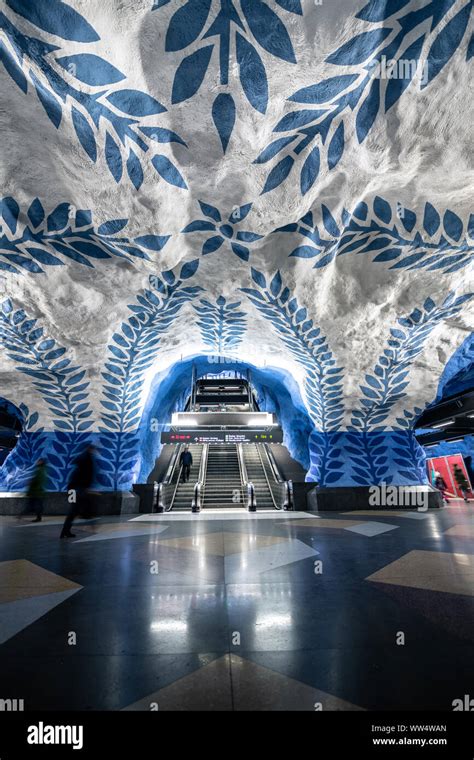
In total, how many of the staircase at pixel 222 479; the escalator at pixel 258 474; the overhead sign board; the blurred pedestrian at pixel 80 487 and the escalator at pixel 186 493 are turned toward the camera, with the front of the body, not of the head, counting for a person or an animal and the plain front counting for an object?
4

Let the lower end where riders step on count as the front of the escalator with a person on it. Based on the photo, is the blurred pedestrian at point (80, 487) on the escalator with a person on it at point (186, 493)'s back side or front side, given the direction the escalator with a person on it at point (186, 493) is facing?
on the front side

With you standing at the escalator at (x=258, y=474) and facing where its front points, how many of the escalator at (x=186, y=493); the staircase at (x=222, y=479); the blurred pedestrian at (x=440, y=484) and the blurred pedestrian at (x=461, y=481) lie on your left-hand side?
2

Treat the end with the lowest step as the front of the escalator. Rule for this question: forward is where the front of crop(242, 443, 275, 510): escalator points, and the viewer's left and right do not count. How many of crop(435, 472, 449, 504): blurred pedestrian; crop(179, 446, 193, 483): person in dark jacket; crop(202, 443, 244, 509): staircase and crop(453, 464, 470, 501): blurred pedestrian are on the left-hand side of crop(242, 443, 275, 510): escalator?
2
